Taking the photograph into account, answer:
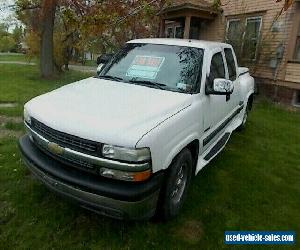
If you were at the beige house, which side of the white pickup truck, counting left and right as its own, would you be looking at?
back

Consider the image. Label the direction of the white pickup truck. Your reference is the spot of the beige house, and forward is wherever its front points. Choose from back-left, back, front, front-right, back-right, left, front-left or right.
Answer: front-left

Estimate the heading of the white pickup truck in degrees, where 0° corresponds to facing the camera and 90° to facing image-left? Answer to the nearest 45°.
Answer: approximately 45°

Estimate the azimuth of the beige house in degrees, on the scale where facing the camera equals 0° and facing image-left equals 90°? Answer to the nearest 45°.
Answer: approximately 45°
